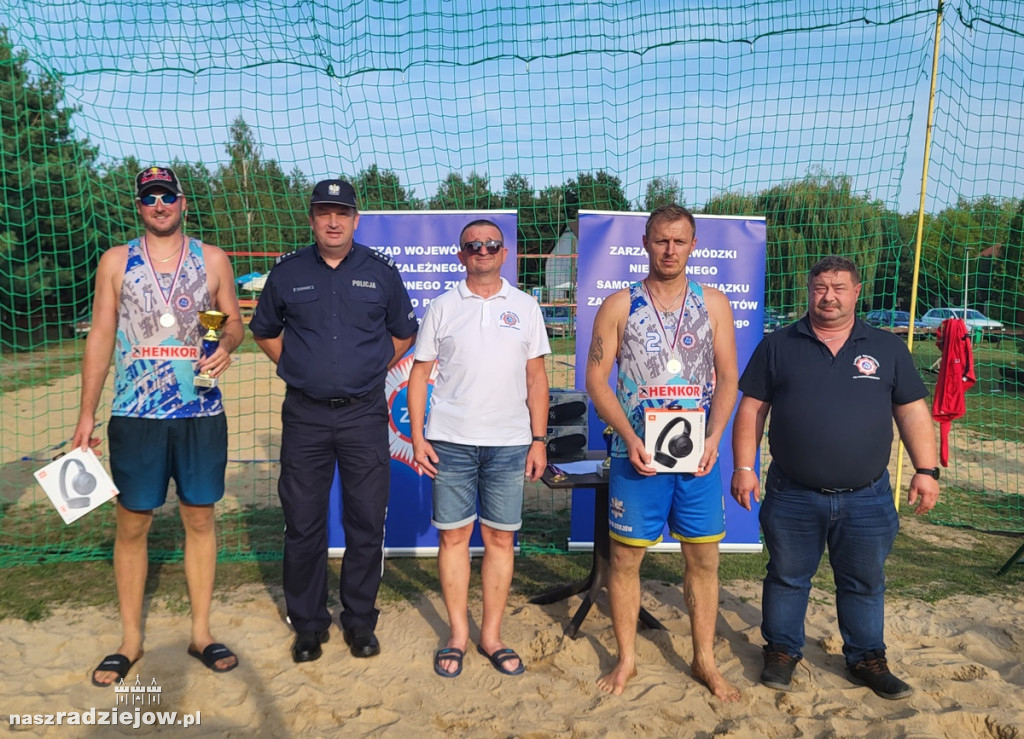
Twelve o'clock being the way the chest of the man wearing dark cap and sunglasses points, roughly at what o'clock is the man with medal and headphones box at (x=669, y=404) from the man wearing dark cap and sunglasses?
The man with medal and headphones box is roughly at 10 o'clock from the man wearing dark cap and sunglasses.

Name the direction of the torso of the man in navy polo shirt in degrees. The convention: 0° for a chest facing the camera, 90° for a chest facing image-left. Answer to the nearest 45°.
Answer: approximately 0°

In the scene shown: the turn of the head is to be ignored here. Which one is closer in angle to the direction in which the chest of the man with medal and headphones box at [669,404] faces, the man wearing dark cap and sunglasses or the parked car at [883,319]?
the man wearing dark cap and sunglasses

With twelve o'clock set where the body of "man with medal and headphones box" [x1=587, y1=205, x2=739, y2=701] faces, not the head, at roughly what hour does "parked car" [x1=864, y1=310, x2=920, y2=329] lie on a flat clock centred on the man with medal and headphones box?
The parked car is roughly at 7 o'clock from the man with medal and headphones box.

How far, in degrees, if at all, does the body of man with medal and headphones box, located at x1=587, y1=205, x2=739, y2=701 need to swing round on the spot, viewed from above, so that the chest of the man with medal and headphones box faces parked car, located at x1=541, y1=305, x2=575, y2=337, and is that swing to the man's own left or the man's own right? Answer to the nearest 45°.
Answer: approximately 180°

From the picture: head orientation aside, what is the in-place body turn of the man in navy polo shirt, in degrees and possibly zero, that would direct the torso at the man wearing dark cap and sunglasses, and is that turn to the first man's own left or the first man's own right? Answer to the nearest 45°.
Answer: approximately 45° to the first man's own right

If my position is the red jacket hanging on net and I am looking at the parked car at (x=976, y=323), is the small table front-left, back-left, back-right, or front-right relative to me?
back-left

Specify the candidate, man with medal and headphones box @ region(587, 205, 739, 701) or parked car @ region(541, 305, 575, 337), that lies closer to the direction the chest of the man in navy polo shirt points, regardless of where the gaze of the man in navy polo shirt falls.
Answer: the man with medal and headphones box
